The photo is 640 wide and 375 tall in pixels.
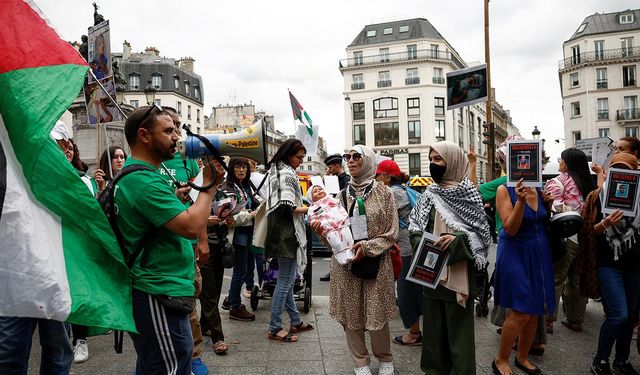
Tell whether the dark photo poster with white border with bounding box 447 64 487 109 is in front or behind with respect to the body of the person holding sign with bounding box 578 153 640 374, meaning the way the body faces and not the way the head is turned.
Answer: behind

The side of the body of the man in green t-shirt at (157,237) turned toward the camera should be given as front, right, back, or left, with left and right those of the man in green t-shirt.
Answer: right

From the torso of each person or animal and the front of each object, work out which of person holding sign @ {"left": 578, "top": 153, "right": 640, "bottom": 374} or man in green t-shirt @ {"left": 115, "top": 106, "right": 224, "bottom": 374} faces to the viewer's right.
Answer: the man in green t-shirt

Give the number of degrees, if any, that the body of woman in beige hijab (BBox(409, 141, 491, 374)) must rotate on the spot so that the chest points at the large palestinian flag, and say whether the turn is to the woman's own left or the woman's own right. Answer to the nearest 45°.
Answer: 0° — they already face it

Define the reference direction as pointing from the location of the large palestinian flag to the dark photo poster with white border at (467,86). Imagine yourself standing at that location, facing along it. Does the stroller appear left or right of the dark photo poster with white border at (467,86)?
left

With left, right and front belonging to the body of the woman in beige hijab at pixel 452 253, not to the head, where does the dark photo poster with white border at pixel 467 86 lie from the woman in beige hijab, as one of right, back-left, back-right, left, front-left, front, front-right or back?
back-right

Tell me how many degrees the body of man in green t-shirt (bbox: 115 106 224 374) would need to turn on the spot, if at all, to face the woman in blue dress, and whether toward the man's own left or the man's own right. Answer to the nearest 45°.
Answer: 0° — they already face them

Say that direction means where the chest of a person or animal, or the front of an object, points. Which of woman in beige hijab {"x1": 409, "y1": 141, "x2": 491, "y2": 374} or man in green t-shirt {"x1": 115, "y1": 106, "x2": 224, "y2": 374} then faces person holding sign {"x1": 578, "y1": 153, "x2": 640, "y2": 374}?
the man in green t-shirt

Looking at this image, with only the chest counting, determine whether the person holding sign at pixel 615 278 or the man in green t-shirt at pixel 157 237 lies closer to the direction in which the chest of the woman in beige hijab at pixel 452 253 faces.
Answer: the man in green t-shirt

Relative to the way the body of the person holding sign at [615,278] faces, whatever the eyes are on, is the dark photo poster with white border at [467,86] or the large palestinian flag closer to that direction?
the large palestinian flag

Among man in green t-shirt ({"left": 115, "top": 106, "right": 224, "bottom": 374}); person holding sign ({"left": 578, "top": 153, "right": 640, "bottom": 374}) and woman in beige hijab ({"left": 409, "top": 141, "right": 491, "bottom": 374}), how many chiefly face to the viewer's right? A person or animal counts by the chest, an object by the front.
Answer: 1

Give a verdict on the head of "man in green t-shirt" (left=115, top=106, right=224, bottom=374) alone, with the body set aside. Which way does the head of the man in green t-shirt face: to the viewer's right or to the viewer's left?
to the viewer's right
